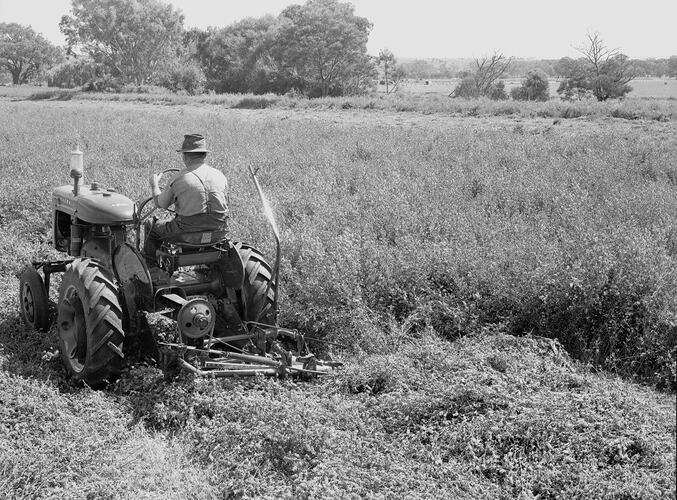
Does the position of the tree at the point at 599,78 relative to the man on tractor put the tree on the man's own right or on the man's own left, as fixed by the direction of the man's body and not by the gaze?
on the man's own right

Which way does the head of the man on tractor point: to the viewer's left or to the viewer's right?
to the viewer's left

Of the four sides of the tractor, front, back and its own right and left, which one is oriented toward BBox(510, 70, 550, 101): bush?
right

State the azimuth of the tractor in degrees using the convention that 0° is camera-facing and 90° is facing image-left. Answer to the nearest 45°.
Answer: approximately 135°

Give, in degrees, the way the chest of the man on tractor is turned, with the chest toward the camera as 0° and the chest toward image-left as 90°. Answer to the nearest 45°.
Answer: approximately 135°

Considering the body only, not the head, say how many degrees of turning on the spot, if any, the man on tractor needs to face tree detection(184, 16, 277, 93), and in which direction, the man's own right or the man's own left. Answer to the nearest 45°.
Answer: approximately 45° to the man's own right

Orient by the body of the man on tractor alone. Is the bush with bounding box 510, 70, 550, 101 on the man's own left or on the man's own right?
on the man's own right

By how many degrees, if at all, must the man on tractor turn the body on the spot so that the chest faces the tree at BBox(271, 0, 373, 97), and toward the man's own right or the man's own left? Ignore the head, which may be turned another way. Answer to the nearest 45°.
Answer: approximately 45° to the man's own right
